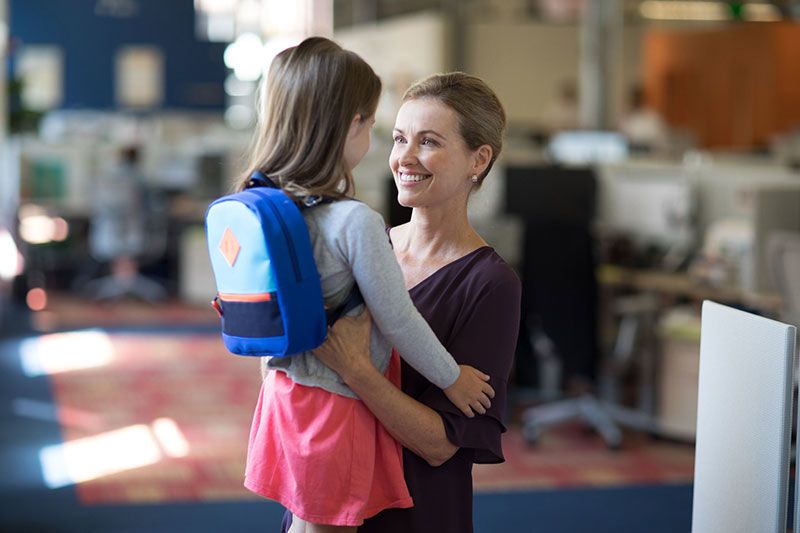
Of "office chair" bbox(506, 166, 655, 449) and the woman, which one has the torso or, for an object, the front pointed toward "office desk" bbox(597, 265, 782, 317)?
the office chair

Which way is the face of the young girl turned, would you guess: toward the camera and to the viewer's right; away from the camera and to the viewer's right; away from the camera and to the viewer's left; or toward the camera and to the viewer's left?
away from the camera and to the viewer's right

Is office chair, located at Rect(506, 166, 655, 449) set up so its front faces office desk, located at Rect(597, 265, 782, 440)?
yes

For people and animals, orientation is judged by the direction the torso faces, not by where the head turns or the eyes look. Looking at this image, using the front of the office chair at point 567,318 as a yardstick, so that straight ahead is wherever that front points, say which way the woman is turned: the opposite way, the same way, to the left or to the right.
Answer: the opposite way

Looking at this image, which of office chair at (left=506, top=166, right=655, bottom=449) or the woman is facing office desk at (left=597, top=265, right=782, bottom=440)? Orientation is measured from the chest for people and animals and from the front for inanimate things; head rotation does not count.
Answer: the office chair

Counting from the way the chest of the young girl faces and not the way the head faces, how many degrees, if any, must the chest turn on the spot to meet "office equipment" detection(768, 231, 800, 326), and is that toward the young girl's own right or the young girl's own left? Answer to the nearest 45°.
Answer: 0° — they already face it

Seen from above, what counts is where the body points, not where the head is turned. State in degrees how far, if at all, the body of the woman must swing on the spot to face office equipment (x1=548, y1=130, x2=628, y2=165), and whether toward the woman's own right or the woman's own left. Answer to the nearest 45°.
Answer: approximately 135° to the woman's own right

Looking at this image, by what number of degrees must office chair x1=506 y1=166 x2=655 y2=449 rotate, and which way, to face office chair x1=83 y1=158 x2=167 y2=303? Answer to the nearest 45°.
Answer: approximately 90° to its left

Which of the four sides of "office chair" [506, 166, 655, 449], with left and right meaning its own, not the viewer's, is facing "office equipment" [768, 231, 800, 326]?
right

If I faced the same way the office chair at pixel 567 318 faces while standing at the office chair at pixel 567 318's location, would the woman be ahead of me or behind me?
behind

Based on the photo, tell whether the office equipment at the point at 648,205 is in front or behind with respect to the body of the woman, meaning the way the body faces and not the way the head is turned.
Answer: behind

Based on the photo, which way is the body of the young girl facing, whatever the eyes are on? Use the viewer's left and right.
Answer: facing away from the viewer and to the right of the viewer

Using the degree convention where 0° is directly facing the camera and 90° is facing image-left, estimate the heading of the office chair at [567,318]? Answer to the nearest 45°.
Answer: approximately 225°
